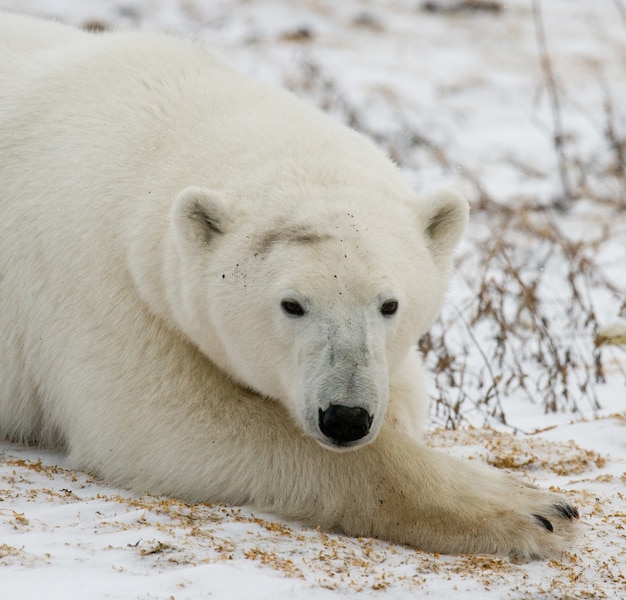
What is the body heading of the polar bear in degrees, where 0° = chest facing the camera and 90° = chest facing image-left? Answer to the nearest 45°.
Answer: approximately 315°
